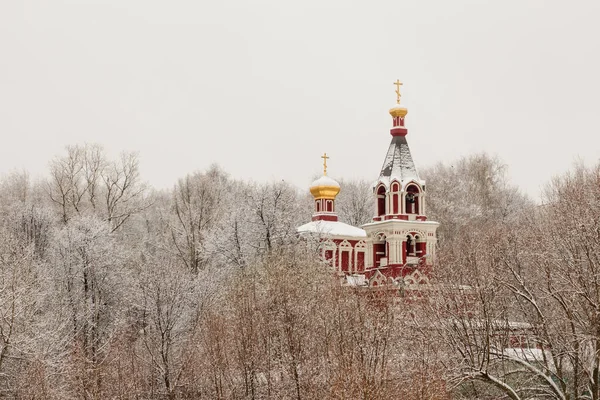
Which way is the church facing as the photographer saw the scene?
facing the viewer and to the right of the viewer
